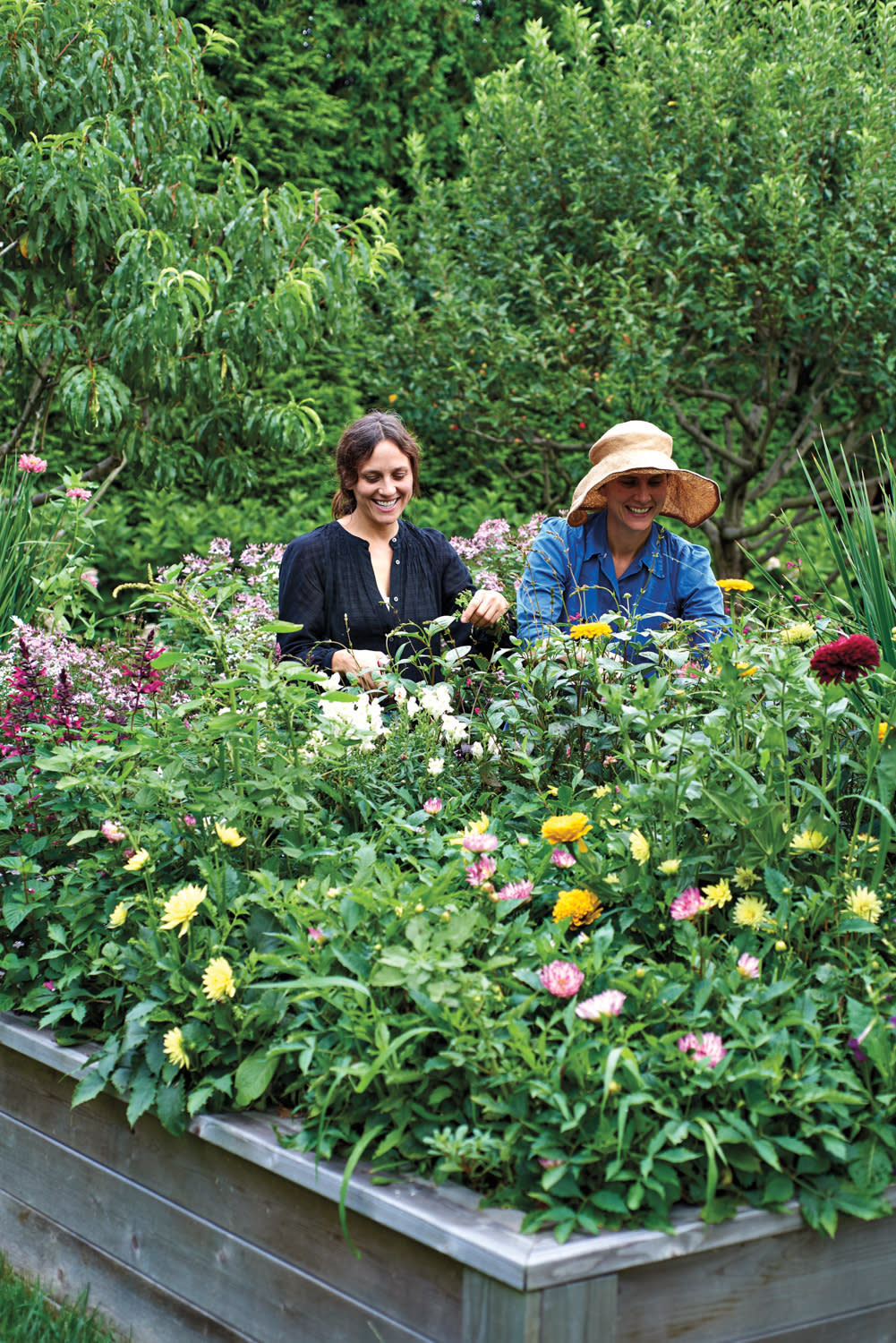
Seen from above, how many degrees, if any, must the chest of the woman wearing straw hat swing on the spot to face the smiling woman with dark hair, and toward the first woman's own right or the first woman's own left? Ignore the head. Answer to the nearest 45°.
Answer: approximately 90° to the first woman's own right

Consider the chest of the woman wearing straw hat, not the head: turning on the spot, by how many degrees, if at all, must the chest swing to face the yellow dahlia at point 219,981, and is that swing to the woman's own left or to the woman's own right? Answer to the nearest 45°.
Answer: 0° — they already face it

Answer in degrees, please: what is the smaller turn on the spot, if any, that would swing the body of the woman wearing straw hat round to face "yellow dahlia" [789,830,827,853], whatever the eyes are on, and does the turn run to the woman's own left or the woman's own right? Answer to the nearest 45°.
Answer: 0° — they already face it

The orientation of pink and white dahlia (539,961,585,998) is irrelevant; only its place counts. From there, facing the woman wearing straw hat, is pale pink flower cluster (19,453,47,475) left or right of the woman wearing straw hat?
left

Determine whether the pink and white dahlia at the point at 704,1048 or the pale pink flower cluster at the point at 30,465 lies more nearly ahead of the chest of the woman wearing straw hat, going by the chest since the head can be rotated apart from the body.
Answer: the pink and white dahlia

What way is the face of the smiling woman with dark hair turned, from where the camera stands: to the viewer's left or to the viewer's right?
to the viewer's right

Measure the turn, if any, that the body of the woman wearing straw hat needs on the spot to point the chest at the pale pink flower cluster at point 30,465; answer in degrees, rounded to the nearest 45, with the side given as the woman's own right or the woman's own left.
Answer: approximately 90° to the woman's own right

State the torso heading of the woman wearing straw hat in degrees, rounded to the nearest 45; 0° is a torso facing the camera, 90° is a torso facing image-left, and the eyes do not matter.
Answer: approximately 0°
